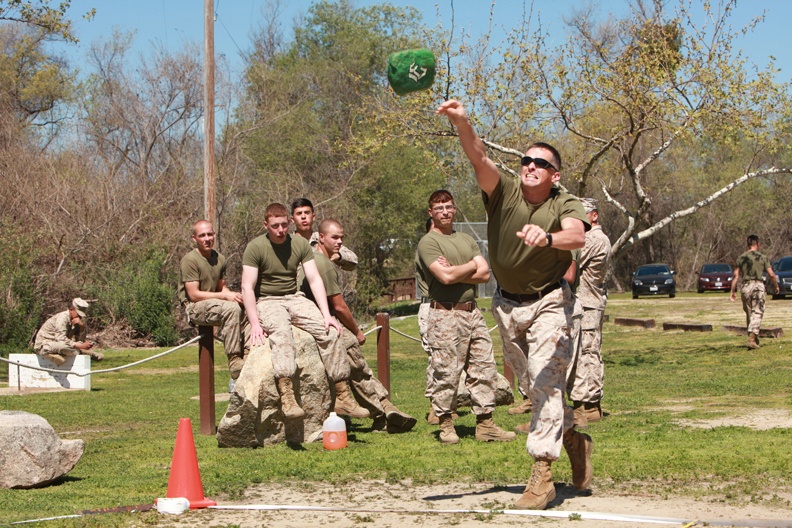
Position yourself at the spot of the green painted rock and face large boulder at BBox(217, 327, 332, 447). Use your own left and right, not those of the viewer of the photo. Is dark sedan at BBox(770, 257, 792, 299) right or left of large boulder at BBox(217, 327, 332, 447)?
right

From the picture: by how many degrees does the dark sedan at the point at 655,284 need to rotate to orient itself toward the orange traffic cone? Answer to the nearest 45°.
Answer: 0° — it already faces it

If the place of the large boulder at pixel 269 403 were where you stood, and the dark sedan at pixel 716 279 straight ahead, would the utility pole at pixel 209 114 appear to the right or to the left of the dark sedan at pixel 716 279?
left

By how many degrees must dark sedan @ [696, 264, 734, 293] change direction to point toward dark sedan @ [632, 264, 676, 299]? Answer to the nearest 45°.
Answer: approximately 45° to its right

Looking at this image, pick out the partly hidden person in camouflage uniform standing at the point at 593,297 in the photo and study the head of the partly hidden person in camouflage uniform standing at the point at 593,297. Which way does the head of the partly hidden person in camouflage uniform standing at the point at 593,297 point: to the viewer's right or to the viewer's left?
to the viewer's left

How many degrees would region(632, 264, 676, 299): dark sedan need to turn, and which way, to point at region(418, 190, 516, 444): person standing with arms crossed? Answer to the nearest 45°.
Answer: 0° — it already faces them

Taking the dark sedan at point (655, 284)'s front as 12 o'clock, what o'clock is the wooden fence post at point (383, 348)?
The wooden fence post is roughly at 12 o'clock from the dark sedan.

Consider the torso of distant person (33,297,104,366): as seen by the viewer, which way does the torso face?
to the viewer's right

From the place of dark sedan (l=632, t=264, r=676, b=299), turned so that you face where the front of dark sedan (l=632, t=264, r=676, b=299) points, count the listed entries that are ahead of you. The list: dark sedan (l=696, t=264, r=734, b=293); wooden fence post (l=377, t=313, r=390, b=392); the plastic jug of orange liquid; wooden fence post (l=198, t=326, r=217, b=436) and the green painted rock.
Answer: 4

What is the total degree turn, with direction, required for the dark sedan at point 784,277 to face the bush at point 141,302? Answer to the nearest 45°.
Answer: approximately 45° to its right
